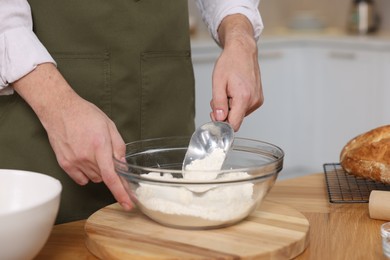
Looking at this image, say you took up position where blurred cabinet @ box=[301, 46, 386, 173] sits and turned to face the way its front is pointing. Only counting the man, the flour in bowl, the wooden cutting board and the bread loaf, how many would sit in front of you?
4

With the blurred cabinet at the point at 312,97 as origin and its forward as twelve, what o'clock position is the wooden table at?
The wooden table is roughly at 12 o'clock from the blurred cabinet.

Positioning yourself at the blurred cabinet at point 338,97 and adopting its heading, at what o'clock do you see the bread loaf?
The bread loaf is roughly at 12 o'clock from the blurred cabinet.

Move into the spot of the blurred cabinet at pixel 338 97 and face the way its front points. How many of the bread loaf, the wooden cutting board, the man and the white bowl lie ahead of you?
4

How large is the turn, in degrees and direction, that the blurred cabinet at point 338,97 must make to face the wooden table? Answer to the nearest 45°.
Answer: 0° — it already faces it

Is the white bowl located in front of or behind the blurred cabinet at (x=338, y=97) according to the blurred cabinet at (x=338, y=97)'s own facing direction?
in front

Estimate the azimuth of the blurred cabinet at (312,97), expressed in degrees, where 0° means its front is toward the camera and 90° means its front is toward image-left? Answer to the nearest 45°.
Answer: approximately 0°

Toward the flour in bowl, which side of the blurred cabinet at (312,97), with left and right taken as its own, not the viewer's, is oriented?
front

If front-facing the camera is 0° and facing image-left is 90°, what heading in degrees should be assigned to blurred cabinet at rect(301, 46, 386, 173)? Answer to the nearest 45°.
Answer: approximately 0°

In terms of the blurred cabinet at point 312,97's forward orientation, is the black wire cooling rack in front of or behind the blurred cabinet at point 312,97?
in front

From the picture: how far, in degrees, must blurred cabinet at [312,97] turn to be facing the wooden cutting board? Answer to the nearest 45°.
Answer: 0° — it already faces it
